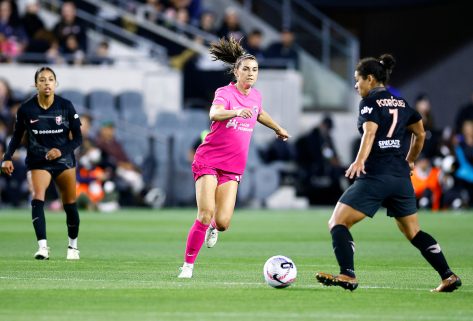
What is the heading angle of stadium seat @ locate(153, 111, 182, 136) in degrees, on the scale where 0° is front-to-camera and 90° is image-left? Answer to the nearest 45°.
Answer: approximately 0°

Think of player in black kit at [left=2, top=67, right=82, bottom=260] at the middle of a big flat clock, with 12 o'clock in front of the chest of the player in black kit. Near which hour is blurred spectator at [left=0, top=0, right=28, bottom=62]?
The blurred spectator is roughly at 6 o'clock from the player in black kit.

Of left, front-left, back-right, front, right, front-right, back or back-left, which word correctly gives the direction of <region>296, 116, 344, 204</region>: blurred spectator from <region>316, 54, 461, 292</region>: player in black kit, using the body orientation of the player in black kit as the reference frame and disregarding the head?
front-right

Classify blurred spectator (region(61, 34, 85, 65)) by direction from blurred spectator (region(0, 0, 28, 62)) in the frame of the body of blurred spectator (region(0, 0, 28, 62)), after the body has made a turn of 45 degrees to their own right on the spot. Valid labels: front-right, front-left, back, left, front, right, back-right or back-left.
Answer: back-left

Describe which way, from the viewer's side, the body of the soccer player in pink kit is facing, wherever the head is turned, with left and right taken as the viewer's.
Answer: facing the viewer and to the right of the viewer

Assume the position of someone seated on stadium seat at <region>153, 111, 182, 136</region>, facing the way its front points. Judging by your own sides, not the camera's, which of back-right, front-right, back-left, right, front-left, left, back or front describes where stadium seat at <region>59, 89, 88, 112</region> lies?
right

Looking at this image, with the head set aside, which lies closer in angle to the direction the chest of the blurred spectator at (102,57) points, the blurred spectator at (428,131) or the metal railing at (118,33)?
the blurred spectator

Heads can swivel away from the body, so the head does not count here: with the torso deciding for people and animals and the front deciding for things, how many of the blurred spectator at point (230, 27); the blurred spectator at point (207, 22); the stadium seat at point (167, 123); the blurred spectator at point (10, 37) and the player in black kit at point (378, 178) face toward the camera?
4

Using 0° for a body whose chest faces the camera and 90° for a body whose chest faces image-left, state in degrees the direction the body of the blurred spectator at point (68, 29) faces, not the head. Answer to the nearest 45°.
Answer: approximately 0°

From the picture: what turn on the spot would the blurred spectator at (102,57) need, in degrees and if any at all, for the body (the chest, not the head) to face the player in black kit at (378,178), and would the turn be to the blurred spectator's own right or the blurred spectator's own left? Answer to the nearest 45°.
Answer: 0° — they already face them

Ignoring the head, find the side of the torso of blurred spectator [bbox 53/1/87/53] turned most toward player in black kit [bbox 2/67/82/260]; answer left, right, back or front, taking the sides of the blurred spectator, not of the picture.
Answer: front

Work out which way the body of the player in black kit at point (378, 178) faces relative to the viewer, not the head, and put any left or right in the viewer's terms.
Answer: facing away from the viewer and to the left of the viewer

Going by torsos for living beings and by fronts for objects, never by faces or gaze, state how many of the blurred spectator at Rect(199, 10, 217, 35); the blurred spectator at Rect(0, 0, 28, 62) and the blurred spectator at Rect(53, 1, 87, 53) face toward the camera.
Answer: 3
